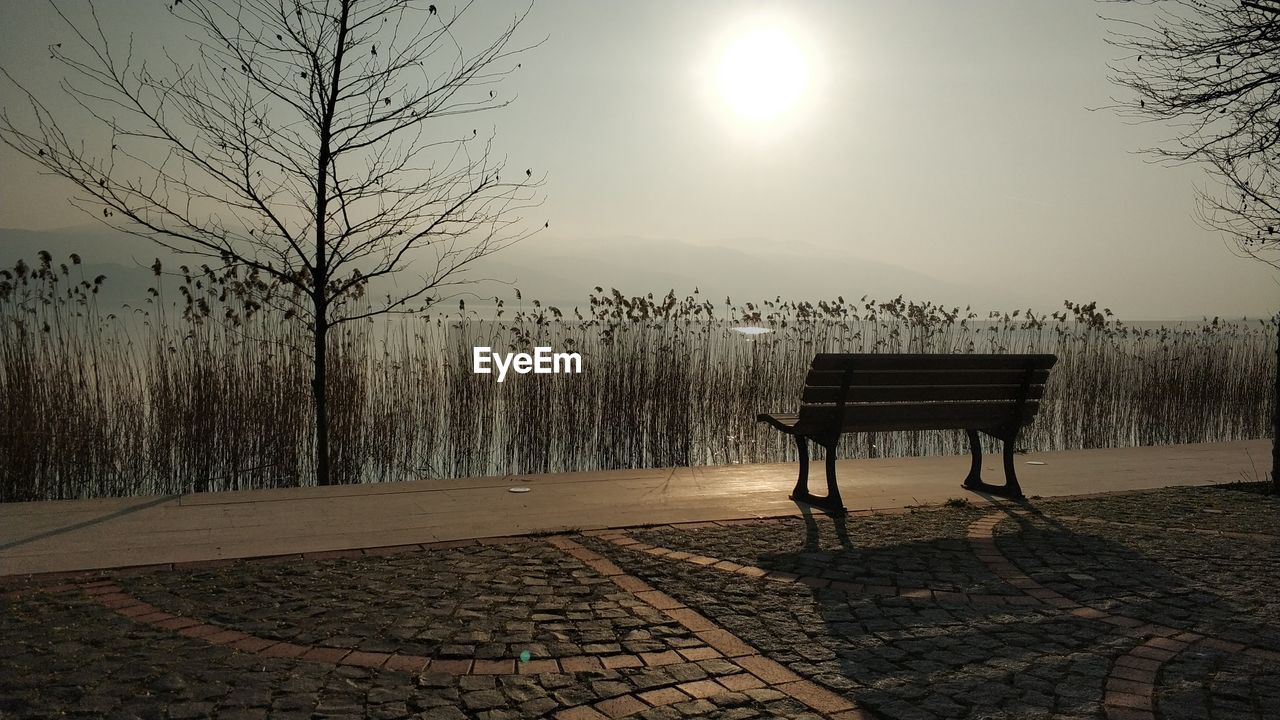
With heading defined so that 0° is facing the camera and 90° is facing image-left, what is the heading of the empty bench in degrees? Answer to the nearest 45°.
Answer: approximately 135°
